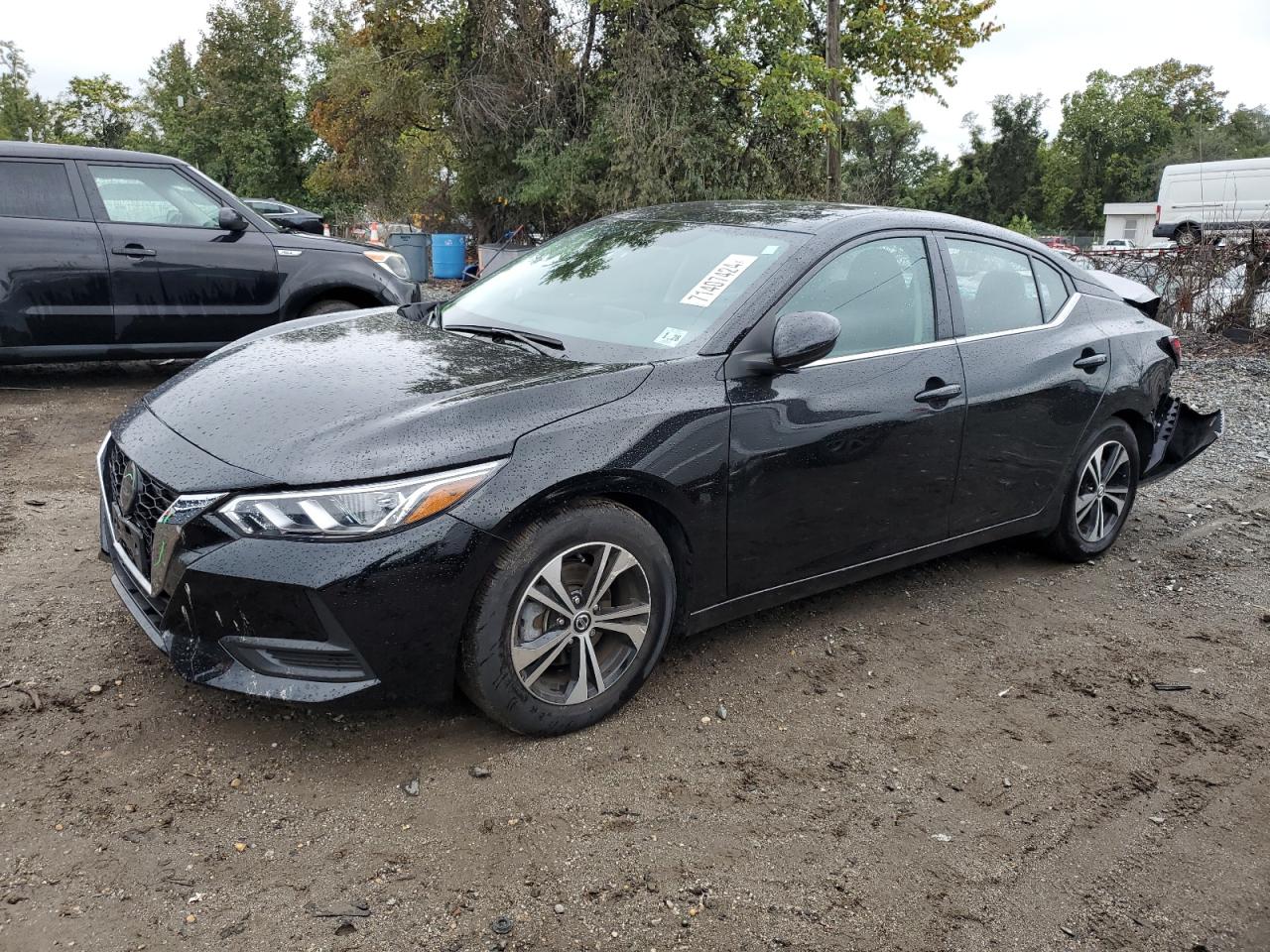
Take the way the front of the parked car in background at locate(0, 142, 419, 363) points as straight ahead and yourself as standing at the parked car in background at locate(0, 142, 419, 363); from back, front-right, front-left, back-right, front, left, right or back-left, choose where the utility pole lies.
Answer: front-left

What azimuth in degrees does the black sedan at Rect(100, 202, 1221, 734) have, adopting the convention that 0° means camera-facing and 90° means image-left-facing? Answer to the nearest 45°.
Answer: approximately 45°

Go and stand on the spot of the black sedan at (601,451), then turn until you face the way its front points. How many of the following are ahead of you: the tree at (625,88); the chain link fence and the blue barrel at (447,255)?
0

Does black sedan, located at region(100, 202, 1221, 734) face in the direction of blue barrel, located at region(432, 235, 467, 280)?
no

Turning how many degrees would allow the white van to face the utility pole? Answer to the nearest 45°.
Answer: approximately 135° to its right

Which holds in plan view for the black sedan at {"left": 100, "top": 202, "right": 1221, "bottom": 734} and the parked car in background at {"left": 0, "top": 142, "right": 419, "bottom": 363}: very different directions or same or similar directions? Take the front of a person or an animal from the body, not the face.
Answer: very different directions

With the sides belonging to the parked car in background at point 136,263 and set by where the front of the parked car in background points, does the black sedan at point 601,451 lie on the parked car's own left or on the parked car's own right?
on the parked car's own right

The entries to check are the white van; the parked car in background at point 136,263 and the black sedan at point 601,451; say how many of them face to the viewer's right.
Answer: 2

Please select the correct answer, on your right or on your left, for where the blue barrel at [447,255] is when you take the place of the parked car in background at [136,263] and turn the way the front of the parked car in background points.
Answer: on your left

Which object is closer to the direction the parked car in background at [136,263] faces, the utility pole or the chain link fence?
the chain link fence

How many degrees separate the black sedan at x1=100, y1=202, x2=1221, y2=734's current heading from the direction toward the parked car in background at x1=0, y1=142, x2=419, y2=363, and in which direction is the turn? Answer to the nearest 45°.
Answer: approximately 90° to its right

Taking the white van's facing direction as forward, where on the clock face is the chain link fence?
The chain link fence is roughly at 3 o'clock from the white van.

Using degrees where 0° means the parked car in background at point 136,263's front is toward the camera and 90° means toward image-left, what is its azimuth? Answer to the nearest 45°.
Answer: approximately 270°
